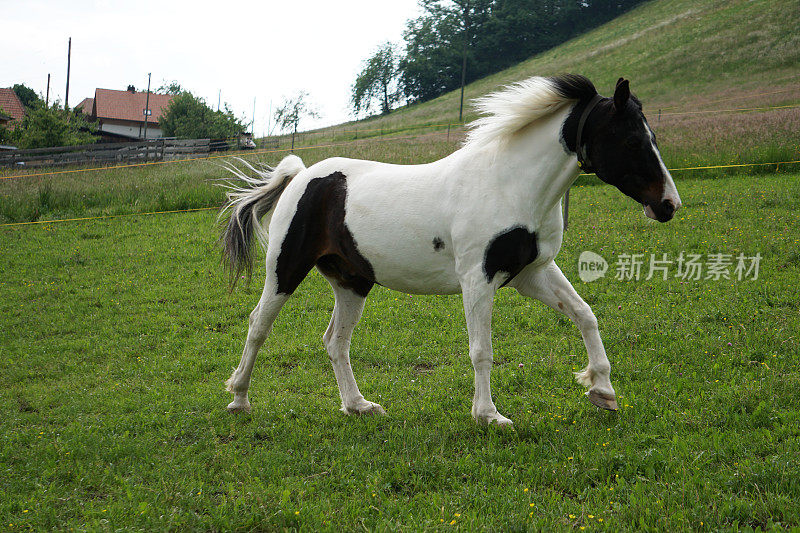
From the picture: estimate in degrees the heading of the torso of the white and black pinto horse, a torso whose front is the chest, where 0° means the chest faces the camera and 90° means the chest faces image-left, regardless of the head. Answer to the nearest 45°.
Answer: approximately 270°

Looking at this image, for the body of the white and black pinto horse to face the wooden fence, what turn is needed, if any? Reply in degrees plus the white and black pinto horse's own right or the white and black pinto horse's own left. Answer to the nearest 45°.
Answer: approximately 135° to the white and black pinto horse's own left

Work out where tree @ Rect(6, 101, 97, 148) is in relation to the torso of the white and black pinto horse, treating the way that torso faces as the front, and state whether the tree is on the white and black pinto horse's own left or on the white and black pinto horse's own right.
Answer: on the white and black pinto horse's own left
